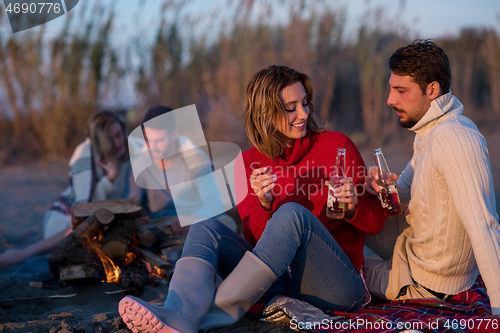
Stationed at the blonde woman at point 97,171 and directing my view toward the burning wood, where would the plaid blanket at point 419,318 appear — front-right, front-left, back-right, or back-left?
front-left

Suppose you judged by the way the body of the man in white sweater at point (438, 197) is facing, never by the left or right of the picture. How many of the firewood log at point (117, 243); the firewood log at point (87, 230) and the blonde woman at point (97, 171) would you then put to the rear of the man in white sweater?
0

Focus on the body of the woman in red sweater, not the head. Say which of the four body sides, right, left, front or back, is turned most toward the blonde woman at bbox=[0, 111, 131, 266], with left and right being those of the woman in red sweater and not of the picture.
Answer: right

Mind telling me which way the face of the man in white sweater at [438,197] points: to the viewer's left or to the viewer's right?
to the viewer's left

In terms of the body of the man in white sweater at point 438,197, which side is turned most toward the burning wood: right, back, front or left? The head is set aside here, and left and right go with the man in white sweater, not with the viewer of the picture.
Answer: front

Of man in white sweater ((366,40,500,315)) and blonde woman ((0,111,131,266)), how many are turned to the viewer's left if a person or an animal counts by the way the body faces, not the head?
1

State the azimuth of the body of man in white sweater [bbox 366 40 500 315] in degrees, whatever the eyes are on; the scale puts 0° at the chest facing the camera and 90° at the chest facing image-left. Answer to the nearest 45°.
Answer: approximately 90°

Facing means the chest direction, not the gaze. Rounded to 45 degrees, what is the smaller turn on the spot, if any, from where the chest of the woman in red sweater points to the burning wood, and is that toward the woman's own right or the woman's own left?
approximately 90° to the woman's own right

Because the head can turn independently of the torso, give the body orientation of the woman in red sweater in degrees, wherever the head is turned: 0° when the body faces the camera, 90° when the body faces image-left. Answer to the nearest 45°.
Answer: approximately 45°

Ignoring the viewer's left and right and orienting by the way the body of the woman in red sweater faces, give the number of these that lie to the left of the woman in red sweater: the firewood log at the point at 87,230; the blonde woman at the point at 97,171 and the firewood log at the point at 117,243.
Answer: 0

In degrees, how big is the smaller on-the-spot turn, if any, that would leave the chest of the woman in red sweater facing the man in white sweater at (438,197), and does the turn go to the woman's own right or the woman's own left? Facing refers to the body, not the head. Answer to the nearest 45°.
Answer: approximately 135° to the woman's own left
